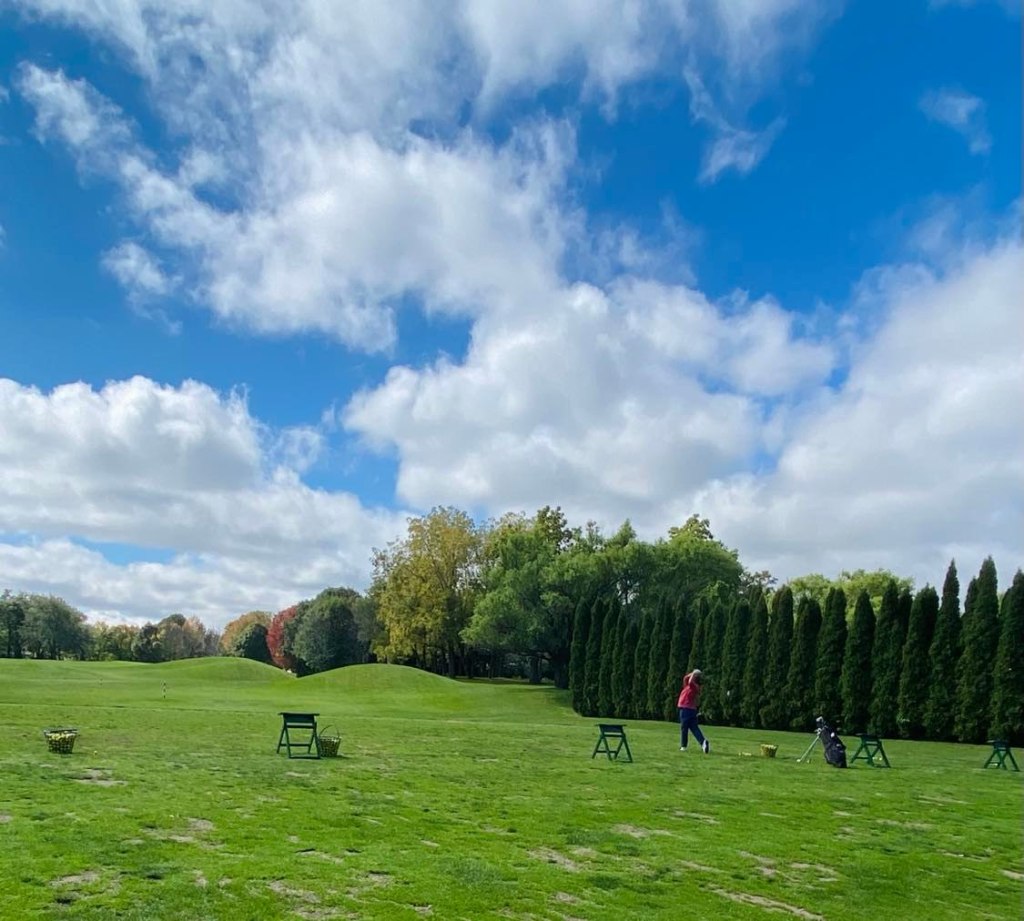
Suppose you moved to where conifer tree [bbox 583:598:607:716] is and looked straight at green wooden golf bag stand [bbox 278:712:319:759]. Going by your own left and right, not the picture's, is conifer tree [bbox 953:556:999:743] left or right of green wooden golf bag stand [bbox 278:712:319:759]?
left

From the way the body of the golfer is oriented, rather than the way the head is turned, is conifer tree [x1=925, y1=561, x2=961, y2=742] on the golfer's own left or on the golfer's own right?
on the golfer's own right
